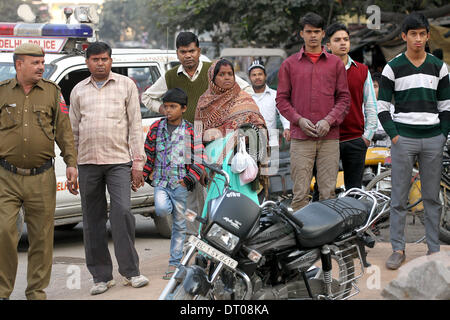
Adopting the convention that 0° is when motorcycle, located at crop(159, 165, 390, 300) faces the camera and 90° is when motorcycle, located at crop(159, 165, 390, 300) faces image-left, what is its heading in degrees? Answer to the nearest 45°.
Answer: approximately 45°

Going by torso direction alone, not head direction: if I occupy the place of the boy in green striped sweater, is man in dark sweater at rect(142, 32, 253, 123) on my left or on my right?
on my right

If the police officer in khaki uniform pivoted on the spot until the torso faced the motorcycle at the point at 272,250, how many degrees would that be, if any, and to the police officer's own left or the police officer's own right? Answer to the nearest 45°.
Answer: approximately 45° to the police officer's own left

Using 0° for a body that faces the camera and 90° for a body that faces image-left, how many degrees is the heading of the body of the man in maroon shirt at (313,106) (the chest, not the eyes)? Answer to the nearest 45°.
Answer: approximately 0°

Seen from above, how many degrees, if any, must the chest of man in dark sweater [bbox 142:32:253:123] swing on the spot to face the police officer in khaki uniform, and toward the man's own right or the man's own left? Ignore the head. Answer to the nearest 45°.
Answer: approximately 45° to the man's own right

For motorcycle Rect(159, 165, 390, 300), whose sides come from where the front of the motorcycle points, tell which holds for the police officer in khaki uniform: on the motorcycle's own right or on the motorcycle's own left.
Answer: on the motorcycle's own right

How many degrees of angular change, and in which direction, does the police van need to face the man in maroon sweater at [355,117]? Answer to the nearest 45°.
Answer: approximately 90° to its left

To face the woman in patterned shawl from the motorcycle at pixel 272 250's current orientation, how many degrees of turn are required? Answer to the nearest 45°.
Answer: approximately 135° to its right

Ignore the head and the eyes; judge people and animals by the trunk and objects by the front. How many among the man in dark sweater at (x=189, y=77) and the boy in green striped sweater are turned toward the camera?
2

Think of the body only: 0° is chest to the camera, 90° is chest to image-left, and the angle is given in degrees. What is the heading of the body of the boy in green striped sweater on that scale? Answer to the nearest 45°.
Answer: approximately 0°
